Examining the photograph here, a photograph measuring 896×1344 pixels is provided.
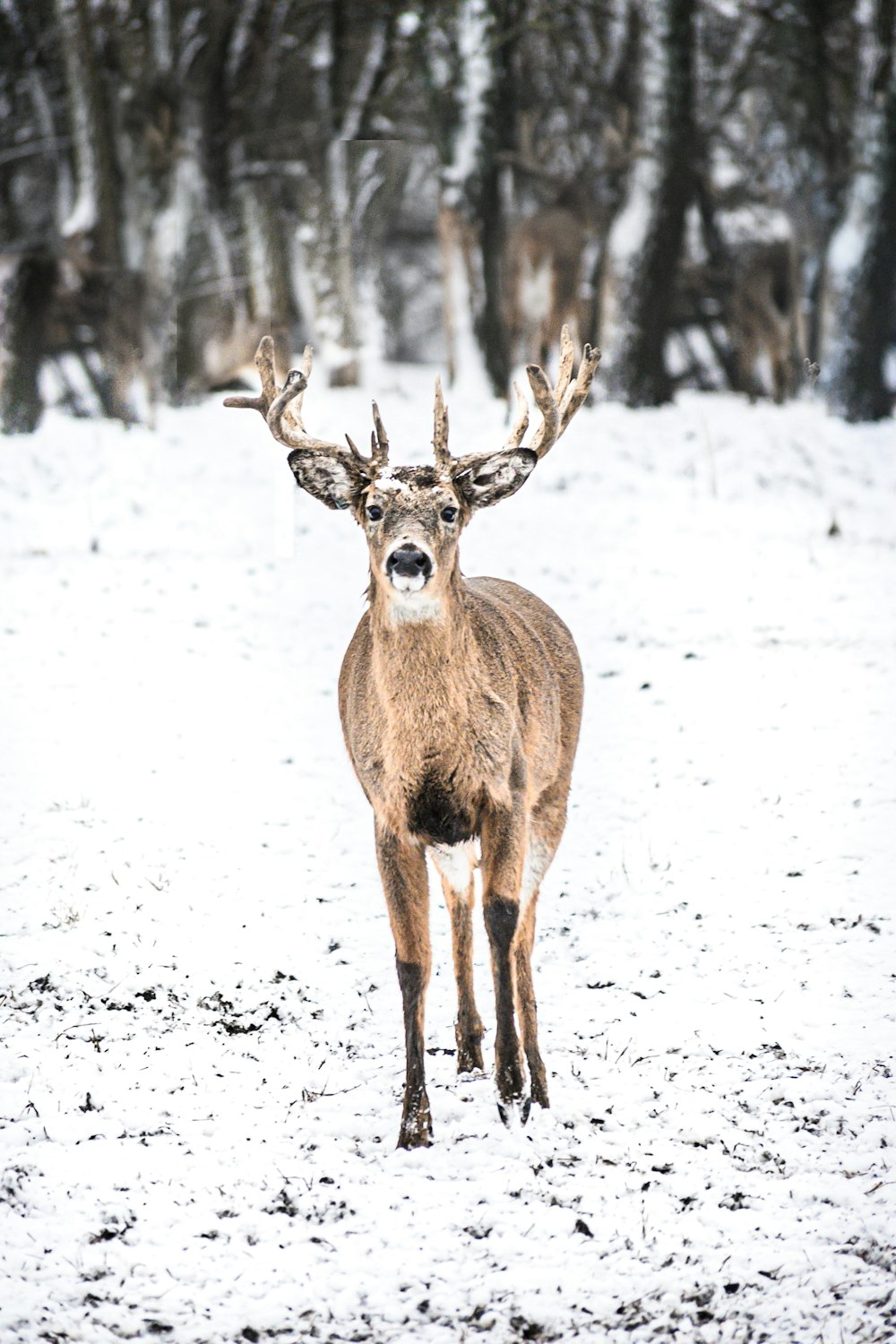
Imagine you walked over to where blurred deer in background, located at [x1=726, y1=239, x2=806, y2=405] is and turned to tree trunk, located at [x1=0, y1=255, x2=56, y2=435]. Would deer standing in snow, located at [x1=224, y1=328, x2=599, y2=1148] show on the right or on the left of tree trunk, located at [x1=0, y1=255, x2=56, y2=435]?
left

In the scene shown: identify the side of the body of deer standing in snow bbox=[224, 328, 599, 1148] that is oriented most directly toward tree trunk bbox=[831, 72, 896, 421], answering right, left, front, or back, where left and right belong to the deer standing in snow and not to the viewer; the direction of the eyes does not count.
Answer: back

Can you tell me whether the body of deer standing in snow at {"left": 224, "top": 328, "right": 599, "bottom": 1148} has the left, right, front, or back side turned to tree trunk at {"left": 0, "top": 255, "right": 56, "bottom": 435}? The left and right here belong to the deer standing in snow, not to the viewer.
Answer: back

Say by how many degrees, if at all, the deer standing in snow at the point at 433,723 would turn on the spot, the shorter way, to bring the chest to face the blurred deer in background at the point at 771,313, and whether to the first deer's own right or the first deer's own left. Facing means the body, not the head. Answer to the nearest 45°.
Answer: approximately 180°

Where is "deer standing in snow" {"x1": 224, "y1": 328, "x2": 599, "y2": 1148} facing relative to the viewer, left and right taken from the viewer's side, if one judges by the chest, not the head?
facing the viewer

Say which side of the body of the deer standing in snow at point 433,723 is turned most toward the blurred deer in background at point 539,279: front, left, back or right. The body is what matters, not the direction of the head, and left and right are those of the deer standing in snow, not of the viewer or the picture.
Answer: back
